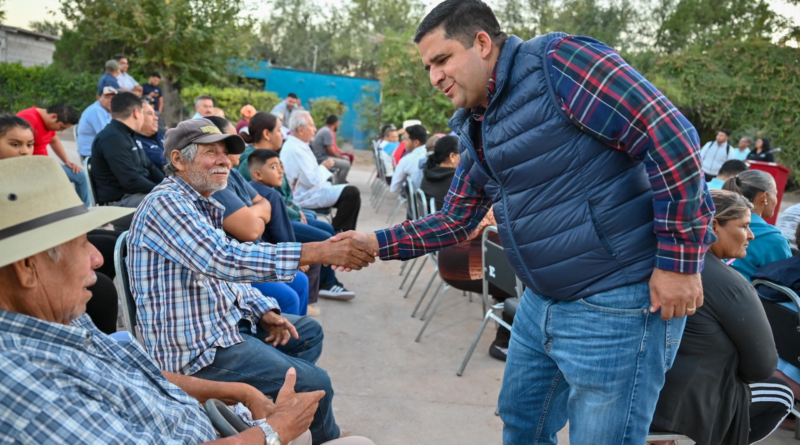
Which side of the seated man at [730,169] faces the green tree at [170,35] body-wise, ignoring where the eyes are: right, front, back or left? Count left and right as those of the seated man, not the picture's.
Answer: back

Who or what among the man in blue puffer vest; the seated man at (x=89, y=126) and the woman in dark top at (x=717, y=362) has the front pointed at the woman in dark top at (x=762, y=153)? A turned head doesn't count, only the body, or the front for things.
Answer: the seated man

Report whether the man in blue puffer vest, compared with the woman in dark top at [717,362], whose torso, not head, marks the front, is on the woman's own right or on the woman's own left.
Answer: on the woman's own right

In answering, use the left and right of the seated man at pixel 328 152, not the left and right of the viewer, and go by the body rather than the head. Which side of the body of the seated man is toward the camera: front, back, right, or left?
right

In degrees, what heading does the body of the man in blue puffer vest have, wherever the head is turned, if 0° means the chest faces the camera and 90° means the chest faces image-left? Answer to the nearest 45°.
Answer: approximately 45°

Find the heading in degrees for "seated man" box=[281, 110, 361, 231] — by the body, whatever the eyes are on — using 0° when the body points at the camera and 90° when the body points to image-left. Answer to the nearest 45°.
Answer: approximately 270°

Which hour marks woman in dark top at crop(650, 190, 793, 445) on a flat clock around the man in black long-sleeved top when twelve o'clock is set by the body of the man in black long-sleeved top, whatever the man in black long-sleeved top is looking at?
The woman in dark top is roughly at 2 o'clock from the man in black long-sleeved top.

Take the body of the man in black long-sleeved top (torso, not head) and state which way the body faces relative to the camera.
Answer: to the viewer's right

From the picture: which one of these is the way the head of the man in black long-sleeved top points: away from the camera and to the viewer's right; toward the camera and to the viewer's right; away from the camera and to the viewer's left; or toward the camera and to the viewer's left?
away from the camera and to the viewer's right

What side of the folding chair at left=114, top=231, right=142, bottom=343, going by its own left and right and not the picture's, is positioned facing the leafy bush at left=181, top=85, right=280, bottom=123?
left

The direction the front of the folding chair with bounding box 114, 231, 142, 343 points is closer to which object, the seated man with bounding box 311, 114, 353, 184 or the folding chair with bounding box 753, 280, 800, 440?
the folding chair

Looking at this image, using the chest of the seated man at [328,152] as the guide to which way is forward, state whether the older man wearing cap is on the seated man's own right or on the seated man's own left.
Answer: on the seated man's own right

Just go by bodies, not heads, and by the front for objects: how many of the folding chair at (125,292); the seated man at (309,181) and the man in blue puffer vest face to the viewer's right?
2

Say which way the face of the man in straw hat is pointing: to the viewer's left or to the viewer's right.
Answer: to the viewer's right

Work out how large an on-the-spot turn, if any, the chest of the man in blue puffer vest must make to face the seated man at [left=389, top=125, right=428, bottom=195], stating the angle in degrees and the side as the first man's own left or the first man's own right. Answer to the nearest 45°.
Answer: approximately 135° to the first man's own right
